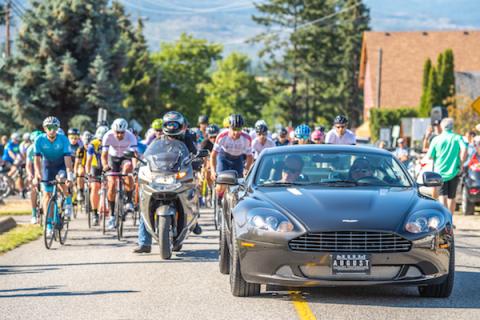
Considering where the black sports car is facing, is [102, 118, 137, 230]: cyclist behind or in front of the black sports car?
behind

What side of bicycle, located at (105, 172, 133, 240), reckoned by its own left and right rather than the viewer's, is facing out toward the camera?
front

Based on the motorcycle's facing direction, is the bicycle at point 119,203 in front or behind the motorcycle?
behind

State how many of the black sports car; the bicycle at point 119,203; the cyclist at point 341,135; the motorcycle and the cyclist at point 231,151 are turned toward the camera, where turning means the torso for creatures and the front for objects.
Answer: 5

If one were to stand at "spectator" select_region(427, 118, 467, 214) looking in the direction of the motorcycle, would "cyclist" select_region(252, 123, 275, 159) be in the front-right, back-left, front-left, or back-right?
front-right

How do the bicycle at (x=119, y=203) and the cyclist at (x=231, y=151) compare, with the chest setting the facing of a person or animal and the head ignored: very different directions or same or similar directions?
same or similar directions

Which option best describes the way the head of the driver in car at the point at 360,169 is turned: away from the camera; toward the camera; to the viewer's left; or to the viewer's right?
toward the camera

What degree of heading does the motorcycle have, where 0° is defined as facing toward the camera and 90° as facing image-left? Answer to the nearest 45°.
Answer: approximately 0°

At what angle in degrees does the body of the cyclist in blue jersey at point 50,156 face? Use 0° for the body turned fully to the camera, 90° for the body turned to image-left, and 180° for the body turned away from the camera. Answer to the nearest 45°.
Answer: approximately 0°

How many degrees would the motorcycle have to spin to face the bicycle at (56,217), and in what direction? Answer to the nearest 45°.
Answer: approximately 135° to its right

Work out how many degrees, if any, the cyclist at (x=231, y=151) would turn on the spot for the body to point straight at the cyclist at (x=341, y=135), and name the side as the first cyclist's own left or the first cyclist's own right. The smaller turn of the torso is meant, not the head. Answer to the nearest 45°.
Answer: approximately 135° to the first cyclist's own left

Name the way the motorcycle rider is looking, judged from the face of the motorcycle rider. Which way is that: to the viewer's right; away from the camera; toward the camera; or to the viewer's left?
toward the camera

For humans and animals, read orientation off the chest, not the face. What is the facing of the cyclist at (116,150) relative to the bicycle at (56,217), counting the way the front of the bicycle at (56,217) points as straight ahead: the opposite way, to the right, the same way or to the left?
the same way
